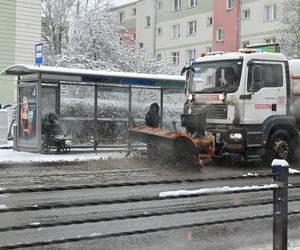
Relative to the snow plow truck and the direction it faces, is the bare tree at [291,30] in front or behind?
behind

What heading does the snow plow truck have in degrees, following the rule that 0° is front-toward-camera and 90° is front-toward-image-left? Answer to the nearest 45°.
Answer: approximately 45°

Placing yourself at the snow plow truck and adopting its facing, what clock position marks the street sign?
The street sign is roughly at 2 o'clock from the snow plow truck.

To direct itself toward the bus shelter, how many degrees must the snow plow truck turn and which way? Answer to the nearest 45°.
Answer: approximately 90° to its right

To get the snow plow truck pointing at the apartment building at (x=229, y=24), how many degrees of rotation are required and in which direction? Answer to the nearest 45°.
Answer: approximately 135° to its right

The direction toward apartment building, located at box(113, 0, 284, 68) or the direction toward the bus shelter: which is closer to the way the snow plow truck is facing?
the bus shelter

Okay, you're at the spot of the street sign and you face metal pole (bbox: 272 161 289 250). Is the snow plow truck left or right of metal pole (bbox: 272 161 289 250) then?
left
